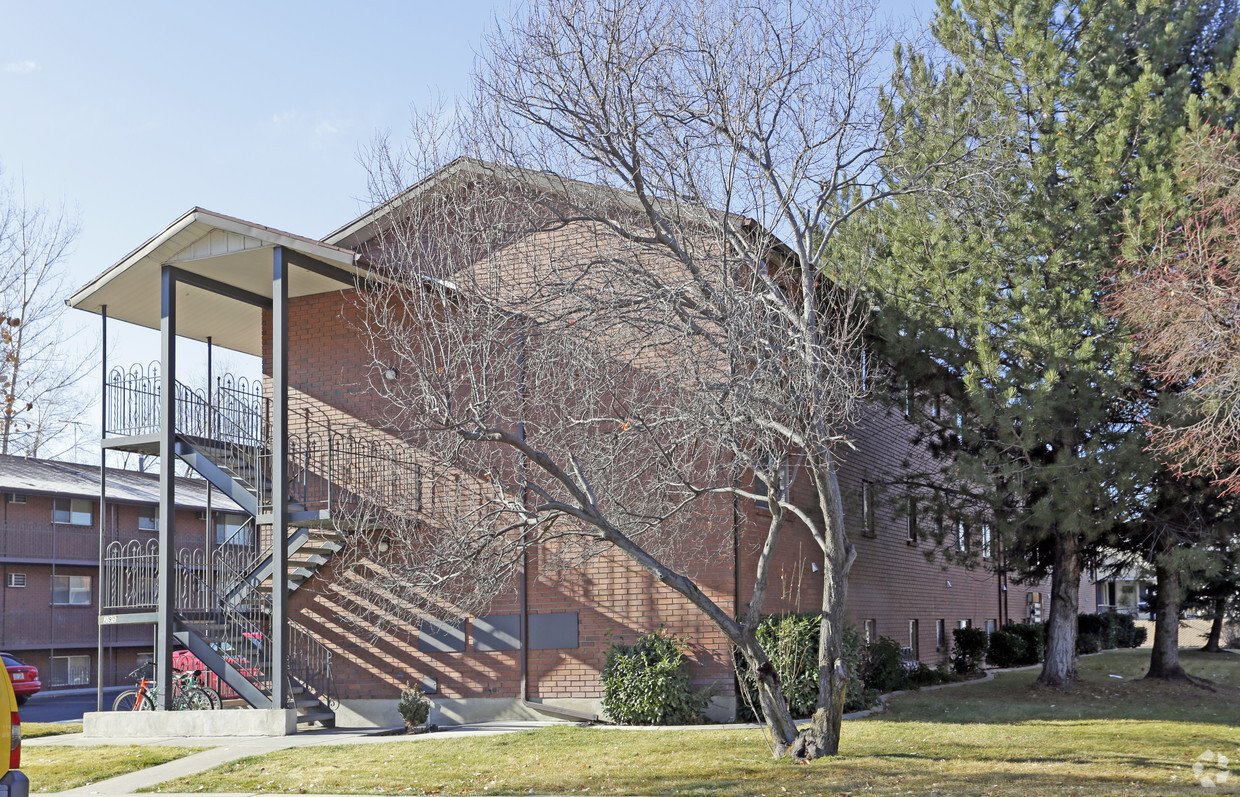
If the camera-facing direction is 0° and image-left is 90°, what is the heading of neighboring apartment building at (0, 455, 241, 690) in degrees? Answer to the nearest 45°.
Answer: approximately 315°
